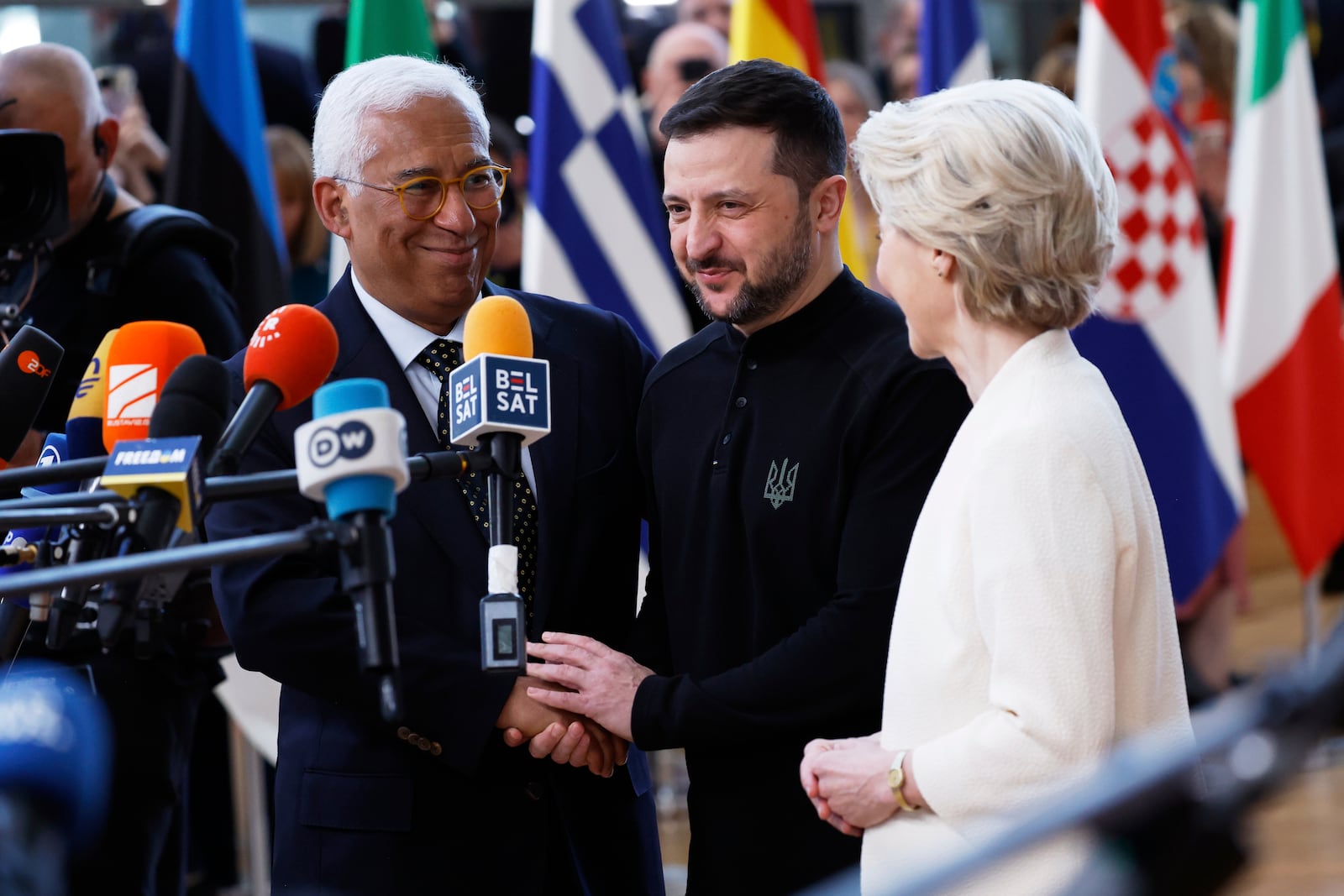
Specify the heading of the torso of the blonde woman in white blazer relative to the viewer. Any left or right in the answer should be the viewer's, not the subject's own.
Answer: facing to the left of the viewer

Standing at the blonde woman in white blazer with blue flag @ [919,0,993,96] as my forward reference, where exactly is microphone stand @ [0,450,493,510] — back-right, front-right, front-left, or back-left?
back-left

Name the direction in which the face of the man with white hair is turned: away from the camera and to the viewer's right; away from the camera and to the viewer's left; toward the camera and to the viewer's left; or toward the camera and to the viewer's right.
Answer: toward the camera and to the viewer's right

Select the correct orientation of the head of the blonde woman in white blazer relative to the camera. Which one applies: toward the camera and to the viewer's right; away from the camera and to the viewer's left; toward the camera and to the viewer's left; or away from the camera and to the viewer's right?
away from the camera and to the viewer's left

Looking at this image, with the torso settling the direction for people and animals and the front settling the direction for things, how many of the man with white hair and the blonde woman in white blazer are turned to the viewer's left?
1

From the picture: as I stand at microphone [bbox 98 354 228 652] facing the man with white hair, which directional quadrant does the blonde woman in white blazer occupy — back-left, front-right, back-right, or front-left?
front-right

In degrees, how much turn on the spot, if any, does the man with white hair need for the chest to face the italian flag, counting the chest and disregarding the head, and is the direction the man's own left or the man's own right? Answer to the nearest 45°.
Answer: approximately 90° to the man's own left

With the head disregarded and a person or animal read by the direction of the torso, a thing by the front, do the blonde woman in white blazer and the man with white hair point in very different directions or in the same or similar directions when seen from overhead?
very different directions

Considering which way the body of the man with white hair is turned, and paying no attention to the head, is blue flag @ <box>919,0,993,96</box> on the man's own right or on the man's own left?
on the man's own left

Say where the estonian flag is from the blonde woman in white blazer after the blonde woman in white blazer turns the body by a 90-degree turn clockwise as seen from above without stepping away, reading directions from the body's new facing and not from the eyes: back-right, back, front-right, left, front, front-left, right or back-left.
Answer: front-left

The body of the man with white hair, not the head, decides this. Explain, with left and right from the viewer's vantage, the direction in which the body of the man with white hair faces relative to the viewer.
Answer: facing the viewer and to the right of the viewer

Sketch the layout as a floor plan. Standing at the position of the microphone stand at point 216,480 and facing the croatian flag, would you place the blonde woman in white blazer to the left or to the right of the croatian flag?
right

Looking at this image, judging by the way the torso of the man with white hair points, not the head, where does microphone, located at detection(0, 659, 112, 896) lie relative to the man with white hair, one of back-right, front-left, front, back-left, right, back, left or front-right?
front-right

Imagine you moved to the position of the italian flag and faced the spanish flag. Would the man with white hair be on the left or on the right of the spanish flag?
left
